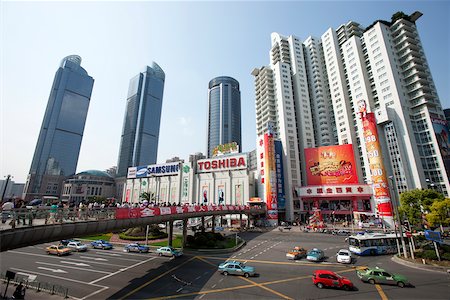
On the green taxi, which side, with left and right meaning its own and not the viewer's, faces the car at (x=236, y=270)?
back

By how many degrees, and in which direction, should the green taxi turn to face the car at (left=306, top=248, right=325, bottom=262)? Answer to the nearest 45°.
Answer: approximately 135° to its left

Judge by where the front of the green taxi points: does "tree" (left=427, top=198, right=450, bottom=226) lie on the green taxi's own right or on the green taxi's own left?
on the green taxi's own left

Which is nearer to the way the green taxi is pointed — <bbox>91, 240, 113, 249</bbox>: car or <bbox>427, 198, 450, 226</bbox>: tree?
the tree

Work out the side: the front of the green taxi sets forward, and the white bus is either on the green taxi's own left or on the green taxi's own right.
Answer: on the green taxi's own left

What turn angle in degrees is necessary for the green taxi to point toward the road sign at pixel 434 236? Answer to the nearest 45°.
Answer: approximately 45° to its left

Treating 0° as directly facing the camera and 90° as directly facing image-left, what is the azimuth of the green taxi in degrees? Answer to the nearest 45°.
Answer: approximately 270°

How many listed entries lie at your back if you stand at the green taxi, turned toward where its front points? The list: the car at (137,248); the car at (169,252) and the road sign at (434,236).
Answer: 2

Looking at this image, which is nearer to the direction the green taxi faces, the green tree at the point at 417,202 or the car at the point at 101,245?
the green tree
